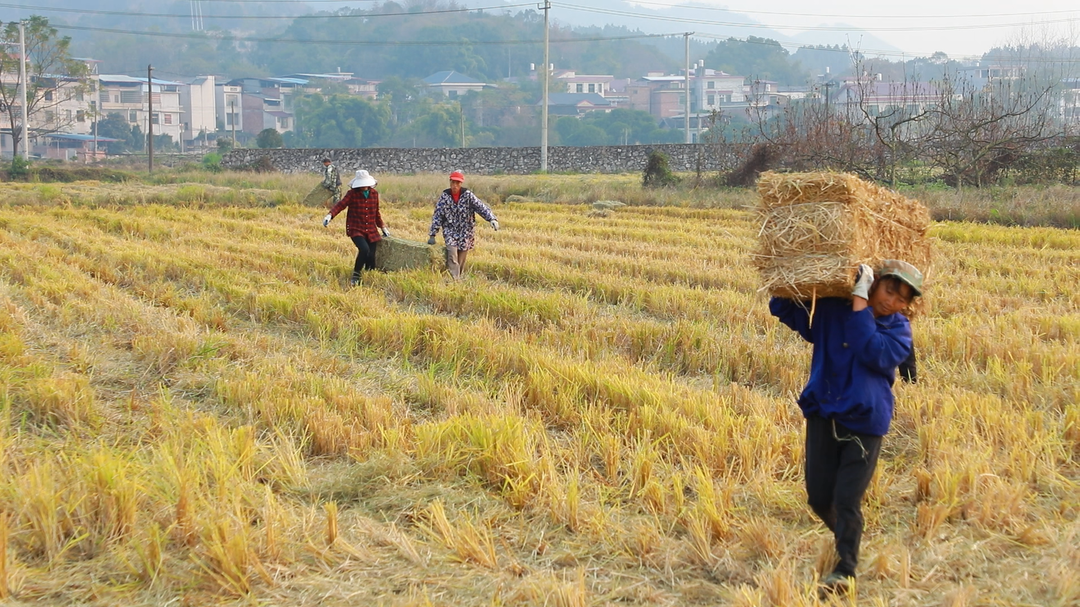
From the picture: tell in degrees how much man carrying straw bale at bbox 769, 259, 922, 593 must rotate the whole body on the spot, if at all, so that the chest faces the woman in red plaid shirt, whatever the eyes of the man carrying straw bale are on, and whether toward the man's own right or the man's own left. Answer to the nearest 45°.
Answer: approximately 135° to the man's own right

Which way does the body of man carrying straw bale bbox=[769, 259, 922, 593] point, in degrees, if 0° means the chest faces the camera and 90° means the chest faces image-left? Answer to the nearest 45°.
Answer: approximately 0°

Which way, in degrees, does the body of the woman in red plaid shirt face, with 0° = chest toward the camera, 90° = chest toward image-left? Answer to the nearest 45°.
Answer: approximately 0°

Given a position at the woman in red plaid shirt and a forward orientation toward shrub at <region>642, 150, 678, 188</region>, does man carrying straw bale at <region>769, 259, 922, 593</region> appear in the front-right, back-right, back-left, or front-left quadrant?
back-right

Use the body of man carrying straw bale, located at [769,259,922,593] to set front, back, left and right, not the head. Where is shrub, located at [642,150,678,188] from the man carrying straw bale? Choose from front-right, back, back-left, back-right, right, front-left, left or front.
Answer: back

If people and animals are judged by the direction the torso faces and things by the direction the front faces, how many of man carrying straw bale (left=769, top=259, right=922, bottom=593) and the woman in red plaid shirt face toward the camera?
2

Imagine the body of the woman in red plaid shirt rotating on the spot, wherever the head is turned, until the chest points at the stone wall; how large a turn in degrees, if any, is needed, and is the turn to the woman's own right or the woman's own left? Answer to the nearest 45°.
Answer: approximately 180°
